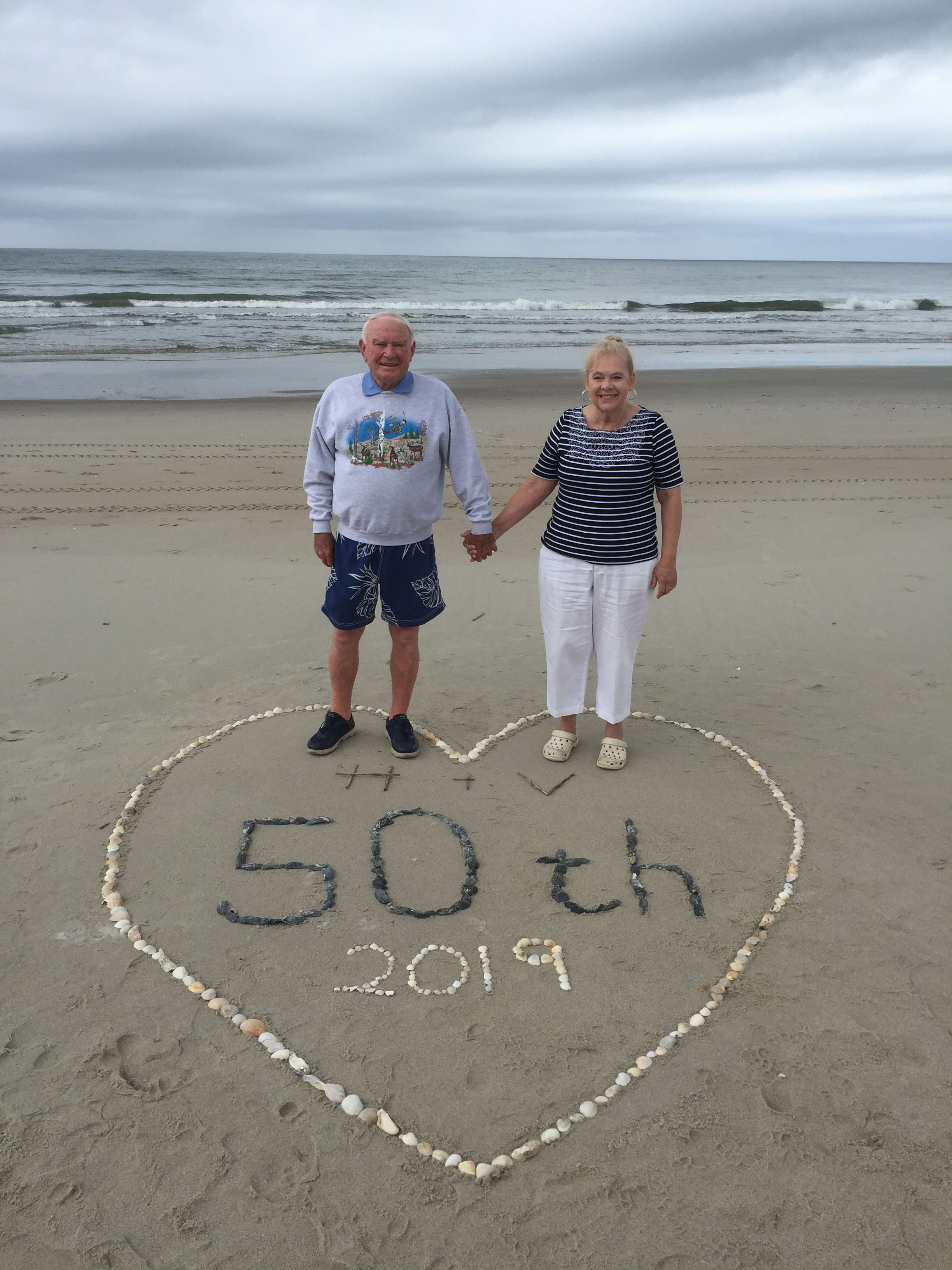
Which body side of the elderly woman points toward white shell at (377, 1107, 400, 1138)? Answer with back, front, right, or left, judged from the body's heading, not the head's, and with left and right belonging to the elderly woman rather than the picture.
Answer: front

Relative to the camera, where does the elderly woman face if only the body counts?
toward the camera

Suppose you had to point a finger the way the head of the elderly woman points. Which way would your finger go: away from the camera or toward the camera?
toward the camera

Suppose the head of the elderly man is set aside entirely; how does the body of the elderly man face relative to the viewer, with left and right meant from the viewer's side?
facing the viewer

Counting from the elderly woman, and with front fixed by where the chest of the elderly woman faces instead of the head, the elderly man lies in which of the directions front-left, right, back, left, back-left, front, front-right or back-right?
right

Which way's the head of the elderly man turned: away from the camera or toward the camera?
toward the camera

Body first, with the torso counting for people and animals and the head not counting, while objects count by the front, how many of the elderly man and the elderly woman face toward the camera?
2

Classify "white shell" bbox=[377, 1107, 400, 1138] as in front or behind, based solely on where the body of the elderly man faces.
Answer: in front

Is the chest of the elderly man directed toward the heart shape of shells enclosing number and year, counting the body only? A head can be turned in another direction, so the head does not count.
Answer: yes

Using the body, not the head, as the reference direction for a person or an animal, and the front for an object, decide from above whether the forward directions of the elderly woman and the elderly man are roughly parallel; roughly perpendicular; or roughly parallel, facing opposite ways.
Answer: roughly parallel

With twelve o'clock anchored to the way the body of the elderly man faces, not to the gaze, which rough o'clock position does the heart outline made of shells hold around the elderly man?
The heart outline made of shells is roughly at 12 o'clock from the elderly man.
